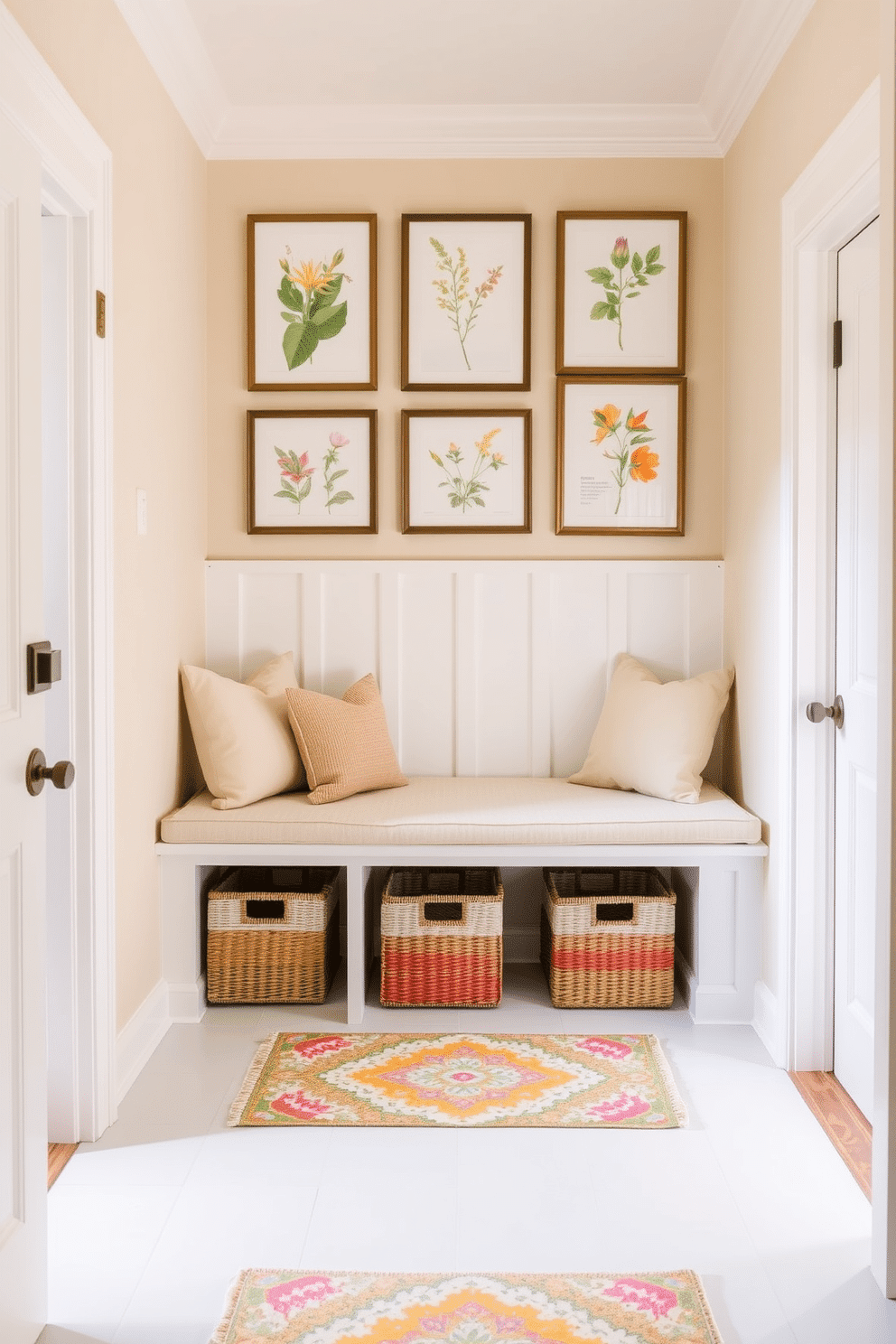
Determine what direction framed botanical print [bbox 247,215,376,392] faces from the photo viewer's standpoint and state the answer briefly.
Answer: facing the viewer

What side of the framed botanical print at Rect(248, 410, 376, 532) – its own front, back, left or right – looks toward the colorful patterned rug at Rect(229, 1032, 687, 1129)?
front

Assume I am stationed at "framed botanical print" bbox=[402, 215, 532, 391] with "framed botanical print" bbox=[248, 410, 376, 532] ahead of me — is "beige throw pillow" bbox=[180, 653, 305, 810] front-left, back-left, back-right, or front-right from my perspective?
front-left

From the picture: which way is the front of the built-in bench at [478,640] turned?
toward the camera

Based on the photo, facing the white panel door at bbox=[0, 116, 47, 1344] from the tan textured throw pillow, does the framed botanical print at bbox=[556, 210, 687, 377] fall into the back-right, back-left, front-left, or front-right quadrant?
back-left

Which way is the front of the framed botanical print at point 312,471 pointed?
toward the camera

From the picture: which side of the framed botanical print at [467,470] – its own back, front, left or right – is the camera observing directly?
front
